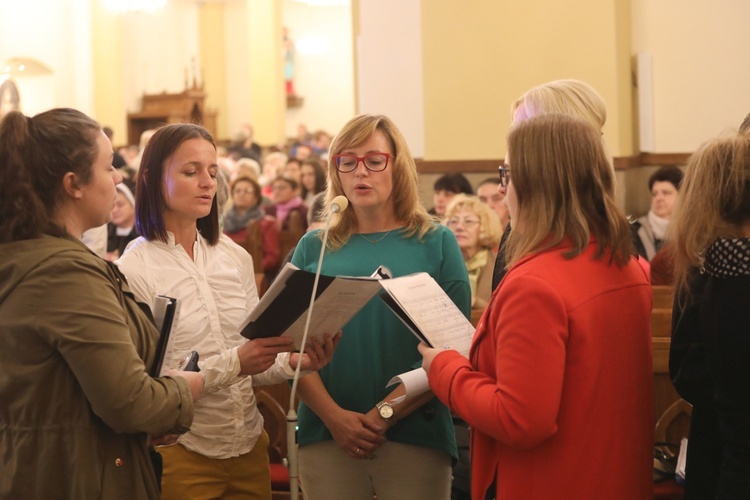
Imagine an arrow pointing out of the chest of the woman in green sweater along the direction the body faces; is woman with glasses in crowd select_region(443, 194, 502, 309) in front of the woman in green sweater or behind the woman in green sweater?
behind

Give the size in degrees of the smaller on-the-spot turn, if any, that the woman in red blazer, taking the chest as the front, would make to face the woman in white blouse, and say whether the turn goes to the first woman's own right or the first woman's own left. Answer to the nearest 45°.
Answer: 0° — they already face them

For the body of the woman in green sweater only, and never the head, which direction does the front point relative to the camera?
toward the camera

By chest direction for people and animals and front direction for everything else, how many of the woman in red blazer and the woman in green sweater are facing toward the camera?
1

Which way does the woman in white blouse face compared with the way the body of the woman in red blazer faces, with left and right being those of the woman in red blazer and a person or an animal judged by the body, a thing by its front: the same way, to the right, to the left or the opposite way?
the opposite way

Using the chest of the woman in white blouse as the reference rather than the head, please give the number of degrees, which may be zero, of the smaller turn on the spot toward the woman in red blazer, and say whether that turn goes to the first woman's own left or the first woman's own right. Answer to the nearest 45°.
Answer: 0° — they already face them

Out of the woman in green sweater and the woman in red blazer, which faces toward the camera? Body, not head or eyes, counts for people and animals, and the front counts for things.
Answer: the woman in green sweater

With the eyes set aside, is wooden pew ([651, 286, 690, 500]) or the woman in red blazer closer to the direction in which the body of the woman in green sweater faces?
the woman in red blazer

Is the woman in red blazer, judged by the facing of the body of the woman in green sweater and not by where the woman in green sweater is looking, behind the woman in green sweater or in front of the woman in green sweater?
in front

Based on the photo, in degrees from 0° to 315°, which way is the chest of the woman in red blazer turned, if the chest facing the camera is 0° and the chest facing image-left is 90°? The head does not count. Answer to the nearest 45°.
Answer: approximately 135°

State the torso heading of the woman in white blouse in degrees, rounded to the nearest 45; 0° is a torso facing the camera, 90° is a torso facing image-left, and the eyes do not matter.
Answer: approximately 315°

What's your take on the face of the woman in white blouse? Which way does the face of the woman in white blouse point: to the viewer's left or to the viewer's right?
to the viewer's right

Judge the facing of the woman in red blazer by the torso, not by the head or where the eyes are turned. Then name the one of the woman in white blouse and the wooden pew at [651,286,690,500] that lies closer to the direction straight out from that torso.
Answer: the woman in white blouse
